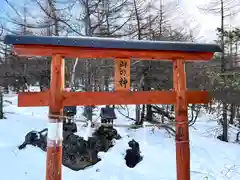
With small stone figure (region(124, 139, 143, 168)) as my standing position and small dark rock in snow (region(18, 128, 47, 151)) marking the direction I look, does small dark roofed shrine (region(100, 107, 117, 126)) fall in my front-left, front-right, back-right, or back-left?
front-right

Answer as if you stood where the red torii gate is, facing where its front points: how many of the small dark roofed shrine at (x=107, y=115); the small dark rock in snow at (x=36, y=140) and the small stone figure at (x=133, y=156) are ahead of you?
0

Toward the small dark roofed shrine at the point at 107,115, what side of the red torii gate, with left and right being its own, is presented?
back

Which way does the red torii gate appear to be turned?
toward the camera

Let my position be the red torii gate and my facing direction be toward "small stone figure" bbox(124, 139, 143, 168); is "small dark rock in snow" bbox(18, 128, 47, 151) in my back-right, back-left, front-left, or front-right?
front-left

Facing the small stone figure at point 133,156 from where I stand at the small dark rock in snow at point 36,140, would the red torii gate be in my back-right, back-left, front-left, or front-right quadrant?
front-right

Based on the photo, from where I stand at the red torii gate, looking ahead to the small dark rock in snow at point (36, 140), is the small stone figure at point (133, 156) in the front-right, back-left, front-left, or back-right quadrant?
front-right

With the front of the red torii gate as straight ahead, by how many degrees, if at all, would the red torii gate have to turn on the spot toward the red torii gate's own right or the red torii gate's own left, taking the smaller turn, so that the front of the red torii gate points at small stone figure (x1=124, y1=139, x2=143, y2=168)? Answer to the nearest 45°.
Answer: approximately 180°

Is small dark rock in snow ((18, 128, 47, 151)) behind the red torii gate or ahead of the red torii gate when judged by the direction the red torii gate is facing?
behind

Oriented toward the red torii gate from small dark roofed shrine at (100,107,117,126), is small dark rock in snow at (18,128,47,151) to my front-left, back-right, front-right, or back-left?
front-right
